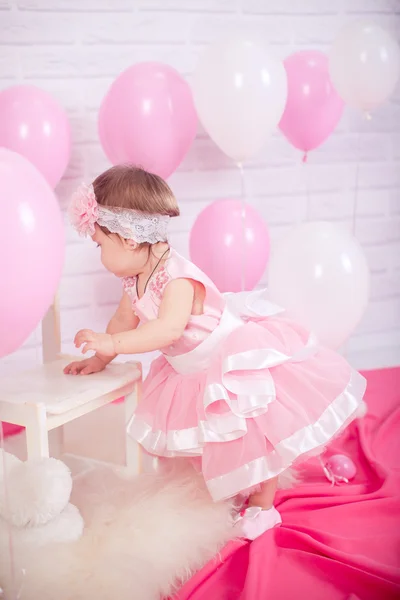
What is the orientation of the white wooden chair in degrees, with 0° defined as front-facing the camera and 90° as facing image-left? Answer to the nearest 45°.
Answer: approximately 315°

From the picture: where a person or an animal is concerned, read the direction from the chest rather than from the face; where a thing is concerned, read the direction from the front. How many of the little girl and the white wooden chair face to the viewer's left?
1

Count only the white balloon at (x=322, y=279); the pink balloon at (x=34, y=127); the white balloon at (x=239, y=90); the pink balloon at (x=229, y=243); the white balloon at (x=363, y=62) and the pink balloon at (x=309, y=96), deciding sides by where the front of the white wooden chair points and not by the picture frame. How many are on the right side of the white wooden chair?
0

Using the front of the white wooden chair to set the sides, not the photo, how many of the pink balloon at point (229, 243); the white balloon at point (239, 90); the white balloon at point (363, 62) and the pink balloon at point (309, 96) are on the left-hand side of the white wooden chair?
4

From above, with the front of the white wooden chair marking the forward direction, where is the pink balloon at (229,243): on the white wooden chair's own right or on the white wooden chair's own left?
on the white wooden chair's own left

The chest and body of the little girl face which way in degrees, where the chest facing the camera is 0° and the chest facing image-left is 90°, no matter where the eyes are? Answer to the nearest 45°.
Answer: approximately 90°

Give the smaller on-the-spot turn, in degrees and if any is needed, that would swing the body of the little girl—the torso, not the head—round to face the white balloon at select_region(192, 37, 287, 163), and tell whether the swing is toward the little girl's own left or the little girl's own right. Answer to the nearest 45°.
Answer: approximately 90° to the little girl's own right

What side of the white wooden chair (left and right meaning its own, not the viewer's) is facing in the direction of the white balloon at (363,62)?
left

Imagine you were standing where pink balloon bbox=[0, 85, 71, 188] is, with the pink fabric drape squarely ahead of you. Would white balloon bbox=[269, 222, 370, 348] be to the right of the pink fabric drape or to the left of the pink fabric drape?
left

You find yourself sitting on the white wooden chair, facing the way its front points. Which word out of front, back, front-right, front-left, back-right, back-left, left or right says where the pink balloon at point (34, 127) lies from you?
back-left

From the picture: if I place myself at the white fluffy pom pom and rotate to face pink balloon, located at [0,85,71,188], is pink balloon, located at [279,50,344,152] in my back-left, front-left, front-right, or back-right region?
front-right

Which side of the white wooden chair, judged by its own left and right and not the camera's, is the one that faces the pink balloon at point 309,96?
left

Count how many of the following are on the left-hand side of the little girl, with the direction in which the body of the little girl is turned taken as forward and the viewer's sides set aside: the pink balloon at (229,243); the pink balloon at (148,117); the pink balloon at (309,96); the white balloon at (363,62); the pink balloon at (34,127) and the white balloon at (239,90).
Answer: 0

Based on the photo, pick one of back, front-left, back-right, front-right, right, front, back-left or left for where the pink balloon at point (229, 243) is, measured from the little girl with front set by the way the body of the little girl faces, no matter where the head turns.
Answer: right

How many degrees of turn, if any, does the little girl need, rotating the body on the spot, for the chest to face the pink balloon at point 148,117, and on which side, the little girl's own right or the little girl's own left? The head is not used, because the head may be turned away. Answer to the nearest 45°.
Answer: approximately 90° to the little girl's own right

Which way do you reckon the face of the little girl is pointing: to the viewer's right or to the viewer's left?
to the viewer's left
